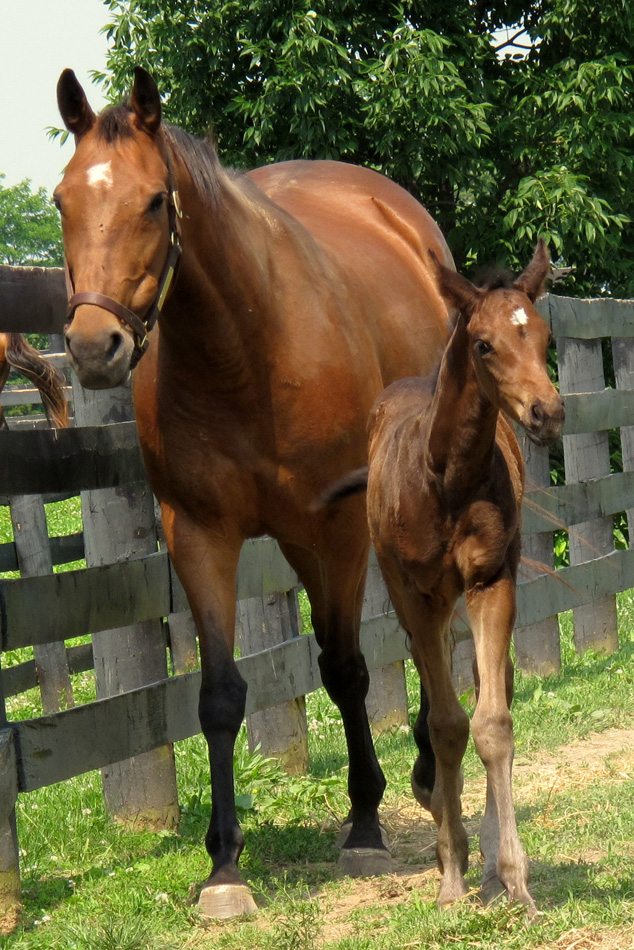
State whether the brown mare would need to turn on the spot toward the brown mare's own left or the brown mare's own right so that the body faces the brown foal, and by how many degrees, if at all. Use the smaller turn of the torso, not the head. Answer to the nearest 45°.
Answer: approximately 90° to the brown mare's own left

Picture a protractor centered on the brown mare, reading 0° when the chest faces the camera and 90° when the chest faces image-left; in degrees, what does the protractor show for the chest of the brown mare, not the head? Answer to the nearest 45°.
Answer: approximately 45°
